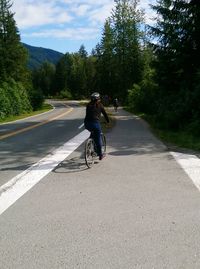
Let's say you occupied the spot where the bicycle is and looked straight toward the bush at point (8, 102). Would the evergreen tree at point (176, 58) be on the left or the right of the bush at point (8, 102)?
right

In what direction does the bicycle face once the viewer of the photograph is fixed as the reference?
facing away from the viewer and to the right of the viewer

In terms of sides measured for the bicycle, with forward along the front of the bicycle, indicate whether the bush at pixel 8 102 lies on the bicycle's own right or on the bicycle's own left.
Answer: on the bicycle's own left
